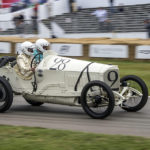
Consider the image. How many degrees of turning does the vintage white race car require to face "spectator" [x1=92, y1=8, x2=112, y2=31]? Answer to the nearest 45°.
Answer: approximately 135° to its left

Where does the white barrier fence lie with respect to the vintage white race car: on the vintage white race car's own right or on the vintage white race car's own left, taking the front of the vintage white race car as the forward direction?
on the vintage white race car's own left

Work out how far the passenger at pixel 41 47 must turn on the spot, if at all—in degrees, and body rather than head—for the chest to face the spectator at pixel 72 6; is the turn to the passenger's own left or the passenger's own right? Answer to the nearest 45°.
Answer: approximately 135° to the passenger's own left

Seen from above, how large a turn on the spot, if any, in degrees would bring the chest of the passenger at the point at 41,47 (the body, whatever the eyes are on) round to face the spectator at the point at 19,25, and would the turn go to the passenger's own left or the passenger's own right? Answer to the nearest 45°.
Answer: approximately 135° to the passenger's own left

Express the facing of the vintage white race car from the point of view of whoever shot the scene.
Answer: facing the viewer and to the right of the viewer

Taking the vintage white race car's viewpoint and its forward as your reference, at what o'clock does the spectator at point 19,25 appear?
The spectator is roughly at 7 o'clock from the vintage white race car.

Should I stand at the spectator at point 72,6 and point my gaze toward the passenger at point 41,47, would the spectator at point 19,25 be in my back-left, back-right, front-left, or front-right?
front-right
